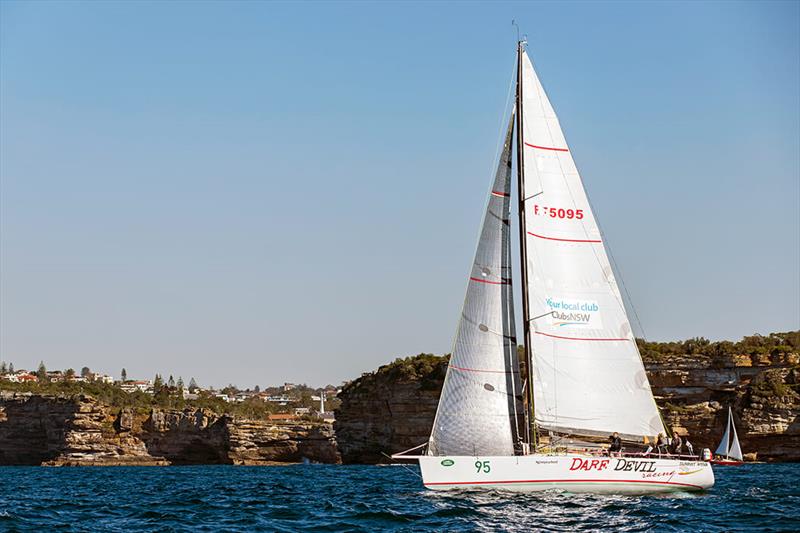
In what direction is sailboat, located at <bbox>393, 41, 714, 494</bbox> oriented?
to the viewer's left
